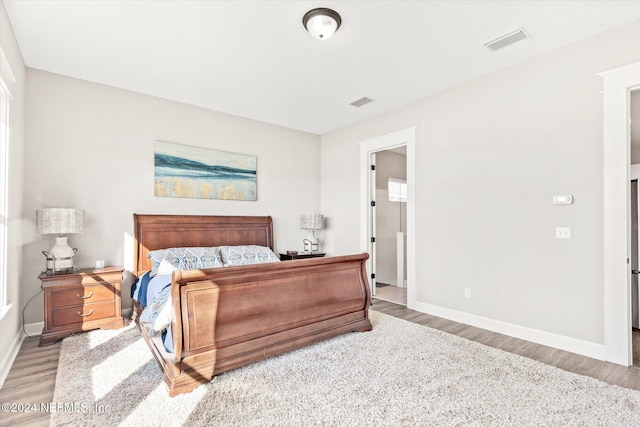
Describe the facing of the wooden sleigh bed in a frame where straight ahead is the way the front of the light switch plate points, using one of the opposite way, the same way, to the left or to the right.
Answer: to the left

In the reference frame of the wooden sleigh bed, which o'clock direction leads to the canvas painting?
The canvas painting is roughly at 7 o'clock from the wooden sleigh bed.

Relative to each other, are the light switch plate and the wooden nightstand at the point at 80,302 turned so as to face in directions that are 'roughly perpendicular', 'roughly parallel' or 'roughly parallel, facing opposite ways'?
roughly perpendicular

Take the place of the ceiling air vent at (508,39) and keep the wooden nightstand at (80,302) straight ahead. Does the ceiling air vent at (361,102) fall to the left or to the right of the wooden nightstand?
right

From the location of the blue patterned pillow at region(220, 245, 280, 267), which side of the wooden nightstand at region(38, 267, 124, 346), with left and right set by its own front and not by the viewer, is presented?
left

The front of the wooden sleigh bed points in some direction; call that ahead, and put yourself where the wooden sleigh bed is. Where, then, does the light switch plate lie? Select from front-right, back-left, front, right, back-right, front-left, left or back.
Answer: front-left

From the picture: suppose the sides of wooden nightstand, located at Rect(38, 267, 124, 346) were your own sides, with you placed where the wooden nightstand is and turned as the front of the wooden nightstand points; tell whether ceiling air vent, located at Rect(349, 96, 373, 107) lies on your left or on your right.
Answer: on your left
